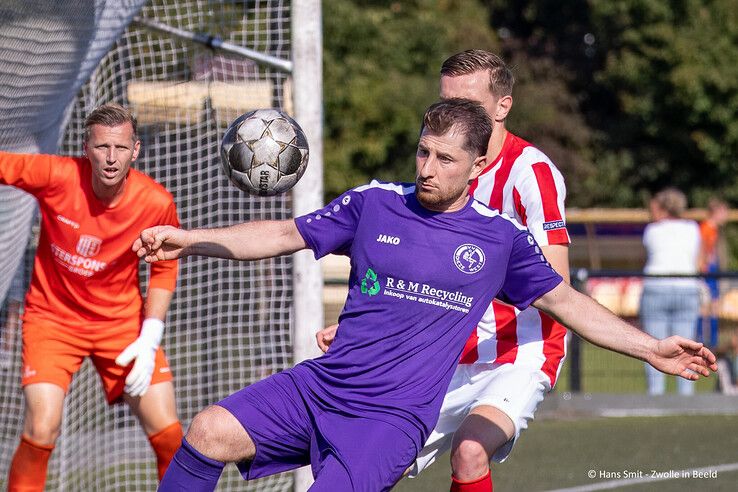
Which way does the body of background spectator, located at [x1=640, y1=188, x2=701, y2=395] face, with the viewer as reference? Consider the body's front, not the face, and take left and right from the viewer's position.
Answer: facing away from the viewer

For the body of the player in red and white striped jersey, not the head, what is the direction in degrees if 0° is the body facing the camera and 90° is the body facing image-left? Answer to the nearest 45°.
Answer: approximately 45°

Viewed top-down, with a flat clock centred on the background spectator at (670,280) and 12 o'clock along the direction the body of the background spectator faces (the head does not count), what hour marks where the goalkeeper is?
The goalkeeper is roughly at 7 o'clock from the background spectator.

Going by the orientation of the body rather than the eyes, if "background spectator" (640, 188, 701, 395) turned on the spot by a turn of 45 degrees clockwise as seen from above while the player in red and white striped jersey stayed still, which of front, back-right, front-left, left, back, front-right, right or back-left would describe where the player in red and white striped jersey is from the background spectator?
back-right

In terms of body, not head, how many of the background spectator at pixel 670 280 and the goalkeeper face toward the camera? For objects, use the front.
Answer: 1

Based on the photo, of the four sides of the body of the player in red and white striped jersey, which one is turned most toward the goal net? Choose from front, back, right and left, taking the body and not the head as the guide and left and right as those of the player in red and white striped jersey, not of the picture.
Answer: right

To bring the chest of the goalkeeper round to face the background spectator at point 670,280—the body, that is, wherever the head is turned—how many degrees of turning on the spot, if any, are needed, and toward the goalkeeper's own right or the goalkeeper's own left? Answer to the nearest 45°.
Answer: approximately 135° to the goalkeeper's own left

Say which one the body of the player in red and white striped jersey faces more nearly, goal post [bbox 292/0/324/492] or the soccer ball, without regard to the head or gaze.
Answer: the soccer ball

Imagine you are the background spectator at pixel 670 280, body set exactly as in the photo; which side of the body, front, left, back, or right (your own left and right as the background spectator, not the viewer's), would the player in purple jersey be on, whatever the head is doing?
back
